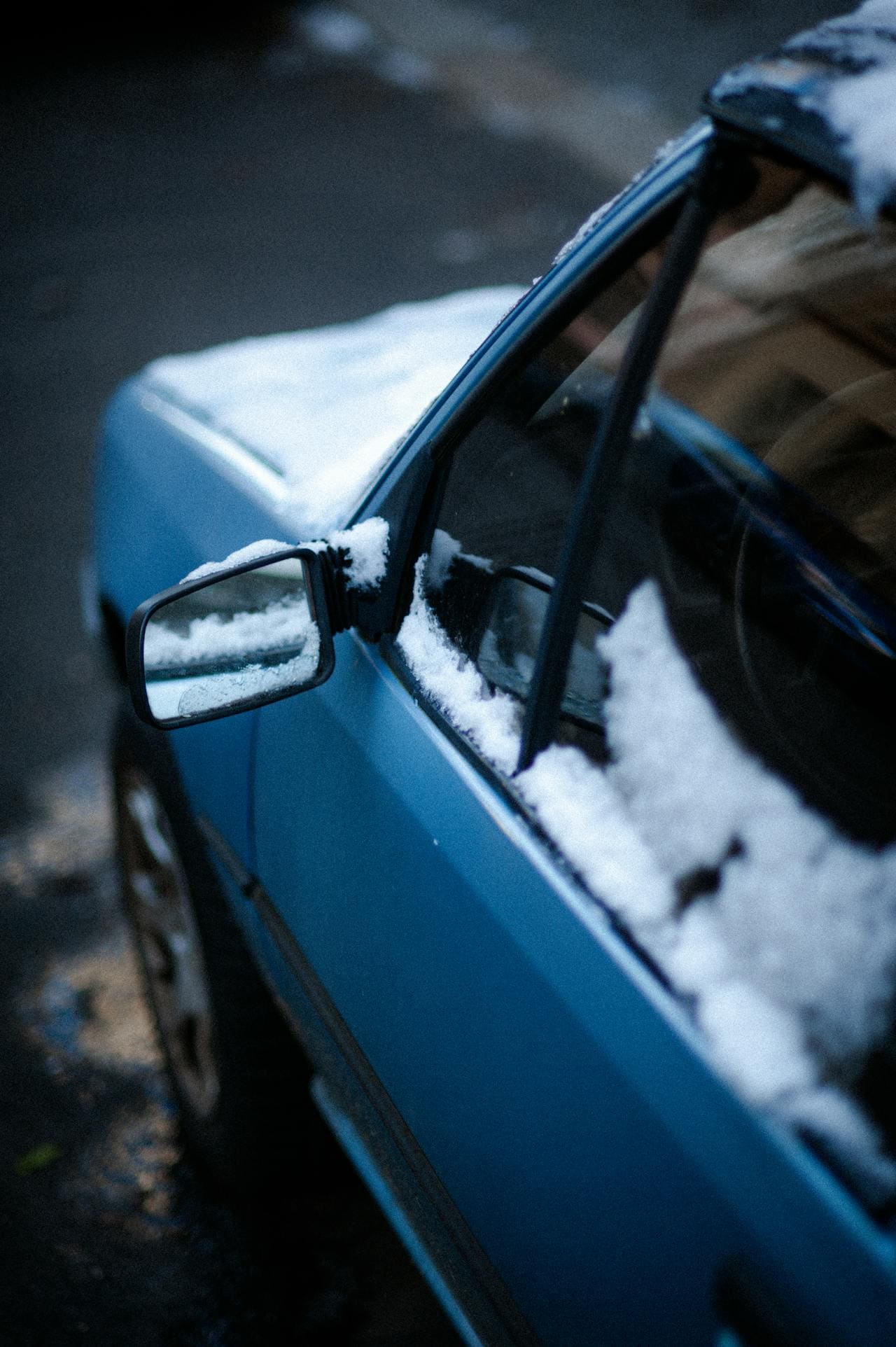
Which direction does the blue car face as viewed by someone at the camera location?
facing away from the viewer and to the left of the viewer
